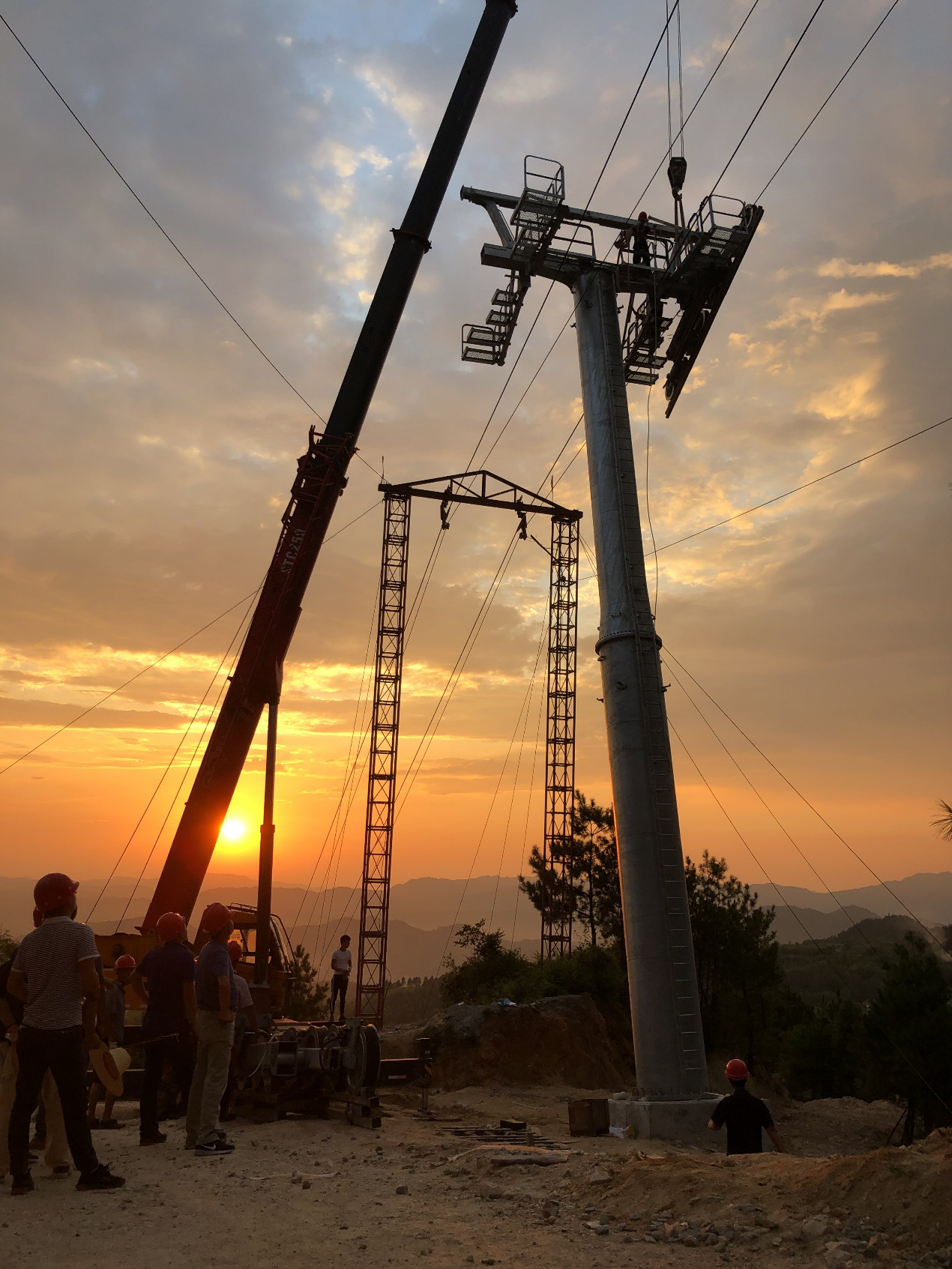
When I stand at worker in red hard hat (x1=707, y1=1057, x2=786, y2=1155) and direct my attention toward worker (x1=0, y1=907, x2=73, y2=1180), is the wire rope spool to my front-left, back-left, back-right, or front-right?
front-right

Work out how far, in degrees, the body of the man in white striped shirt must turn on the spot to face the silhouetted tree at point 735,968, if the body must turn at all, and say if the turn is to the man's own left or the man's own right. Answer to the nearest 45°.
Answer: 0° — they already face it

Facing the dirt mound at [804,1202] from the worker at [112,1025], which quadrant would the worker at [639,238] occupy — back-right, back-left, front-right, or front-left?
front-left

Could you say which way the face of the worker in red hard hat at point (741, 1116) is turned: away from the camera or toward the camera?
away from the camera

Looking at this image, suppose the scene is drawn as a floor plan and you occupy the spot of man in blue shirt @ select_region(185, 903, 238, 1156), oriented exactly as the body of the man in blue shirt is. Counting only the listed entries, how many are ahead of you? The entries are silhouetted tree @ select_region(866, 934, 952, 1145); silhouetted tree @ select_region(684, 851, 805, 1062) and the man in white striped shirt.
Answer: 2

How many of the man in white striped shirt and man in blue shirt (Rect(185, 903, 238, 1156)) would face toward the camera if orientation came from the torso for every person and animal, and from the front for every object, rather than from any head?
0

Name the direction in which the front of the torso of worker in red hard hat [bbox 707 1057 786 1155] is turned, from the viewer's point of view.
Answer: away from the camera

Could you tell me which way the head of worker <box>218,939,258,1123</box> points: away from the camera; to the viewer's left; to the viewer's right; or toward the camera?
away from the camera

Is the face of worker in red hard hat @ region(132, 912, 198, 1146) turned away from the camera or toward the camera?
away from the camera

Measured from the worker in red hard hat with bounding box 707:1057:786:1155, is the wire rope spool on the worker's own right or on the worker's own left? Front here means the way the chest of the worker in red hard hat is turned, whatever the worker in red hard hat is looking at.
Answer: on the worker's own left

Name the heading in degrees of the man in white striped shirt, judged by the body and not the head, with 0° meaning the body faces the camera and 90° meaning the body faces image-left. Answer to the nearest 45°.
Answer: approximately 225°
